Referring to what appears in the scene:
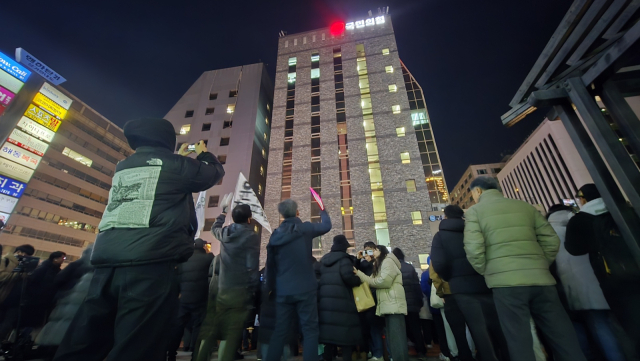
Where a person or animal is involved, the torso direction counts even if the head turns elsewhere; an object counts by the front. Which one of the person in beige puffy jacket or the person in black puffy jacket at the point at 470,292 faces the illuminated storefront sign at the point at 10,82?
the person in beige puffy jacket

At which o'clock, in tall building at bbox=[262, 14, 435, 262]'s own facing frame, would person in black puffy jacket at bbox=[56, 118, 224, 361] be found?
The person in black puffy jacket is roughly at 12 o'clock from the tall building.

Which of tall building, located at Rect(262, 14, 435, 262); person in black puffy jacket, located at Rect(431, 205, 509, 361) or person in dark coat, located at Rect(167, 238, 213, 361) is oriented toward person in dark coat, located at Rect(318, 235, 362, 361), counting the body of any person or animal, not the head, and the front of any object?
the tall building

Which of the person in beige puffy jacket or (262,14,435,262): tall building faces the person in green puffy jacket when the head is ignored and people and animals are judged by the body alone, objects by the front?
the tall building

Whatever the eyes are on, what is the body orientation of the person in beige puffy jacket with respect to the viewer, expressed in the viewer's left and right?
facing to the left of the viewer

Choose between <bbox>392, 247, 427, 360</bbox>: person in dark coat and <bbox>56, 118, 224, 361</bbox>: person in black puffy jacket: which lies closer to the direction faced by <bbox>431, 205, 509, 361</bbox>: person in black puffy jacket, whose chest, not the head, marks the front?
the person in dark coat

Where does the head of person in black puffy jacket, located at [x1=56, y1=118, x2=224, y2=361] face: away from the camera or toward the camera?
away from the camera

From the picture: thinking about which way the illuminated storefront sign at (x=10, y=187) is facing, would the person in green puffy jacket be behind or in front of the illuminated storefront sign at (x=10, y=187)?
in front

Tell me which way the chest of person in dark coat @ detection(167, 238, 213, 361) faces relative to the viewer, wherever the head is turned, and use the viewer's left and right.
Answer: facing away from the viewer

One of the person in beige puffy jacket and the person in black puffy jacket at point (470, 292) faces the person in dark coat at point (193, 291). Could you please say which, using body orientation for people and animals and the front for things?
the person in beige puffy jacket

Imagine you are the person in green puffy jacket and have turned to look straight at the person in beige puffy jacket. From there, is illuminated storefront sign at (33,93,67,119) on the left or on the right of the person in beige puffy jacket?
left

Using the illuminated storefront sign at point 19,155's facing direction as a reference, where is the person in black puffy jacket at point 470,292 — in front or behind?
in front

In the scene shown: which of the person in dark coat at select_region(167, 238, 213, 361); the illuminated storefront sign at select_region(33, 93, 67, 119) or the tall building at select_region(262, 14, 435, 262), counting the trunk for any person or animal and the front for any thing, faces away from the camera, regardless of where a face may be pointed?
the person in dark coat

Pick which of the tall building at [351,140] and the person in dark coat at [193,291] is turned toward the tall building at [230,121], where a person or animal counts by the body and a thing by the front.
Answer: the person in dark coat

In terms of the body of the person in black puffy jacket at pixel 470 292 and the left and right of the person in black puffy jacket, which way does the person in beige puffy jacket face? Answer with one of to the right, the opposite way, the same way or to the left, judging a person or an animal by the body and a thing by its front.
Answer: to the left
